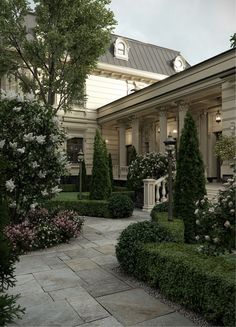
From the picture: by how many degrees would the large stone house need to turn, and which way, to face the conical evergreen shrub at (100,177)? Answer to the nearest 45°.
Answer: approximately 45° to its left

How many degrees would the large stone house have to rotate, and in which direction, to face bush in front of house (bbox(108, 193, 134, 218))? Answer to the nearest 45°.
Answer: approximately 45° to its left

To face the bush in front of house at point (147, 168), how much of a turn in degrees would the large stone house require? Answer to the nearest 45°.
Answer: approximately 45° to its left
